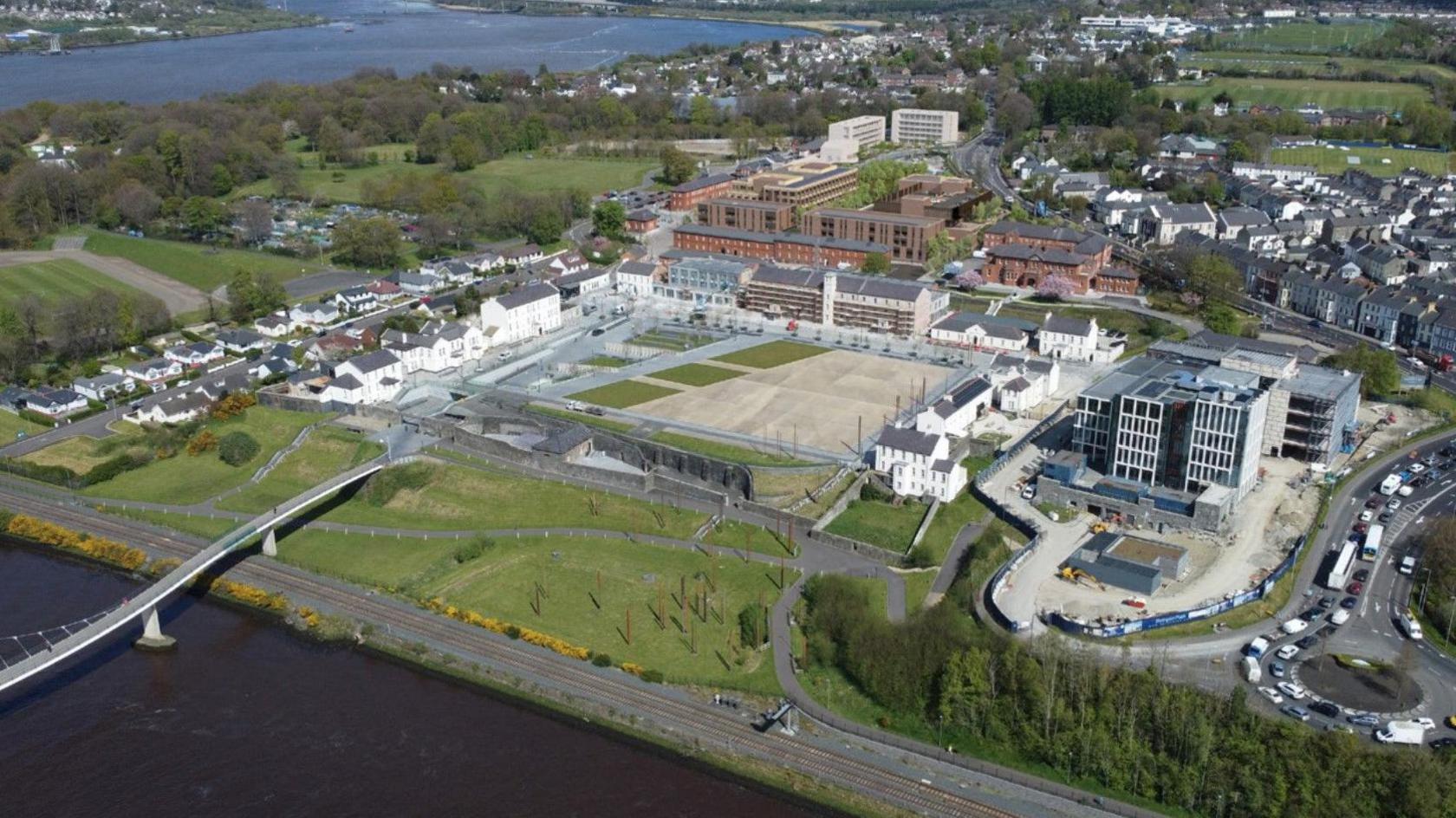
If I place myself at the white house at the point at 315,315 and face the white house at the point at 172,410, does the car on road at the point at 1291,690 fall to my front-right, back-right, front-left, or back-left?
front-left

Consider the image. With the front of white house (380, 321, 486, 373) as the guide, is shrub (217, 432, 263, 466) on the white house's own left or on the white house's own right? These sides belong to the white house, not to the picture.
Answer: on the white house's own right

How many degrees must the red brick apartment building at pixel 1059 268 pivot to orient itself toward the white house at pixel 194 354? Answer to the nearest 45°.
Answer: approximately 45° to its right

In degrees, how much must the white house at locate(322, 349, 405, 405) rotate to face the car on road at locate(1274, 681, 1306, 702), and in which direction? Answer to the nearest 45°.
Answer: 0° — it already faces it

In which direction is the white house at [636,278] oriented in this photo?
toward the camera

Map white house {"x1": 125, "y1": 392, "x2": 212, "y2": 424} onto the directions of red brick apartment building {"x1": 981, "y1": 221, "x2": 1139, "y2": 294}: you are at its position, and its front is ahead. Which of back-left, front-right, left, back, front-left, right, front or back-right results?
front-right

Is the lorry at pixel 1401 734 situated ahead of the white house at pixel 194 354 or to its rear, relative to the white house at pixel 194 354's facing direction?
ahead
